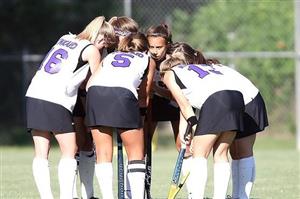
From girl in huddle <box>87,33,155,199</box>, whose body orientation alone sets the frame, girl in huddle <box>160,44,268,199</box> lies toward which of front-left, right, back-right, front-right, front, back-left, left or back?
front-right

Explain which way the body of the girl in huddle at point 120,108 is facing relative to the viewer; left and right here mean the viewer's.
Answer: facing away from the viewer and to the right of the viewer

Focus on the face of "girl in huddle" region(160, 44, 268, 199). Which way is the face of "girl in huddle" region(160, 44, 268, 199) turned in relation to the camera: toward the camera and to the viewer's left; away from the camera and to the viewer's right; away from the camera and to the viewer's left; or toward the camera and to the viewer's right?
away from the camera and to the viewer's left

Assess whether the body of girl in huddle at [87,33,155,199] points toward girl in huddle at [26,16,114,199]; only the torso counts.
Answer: no

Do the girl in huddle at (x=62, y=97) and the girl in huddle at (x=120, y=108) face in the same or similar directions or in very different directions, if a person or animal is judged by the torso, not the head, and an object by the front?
same or similar directions

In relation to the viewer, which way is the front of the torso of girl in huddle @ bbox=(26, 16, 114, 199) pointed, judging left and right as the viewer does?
facing away from the viewer and to the right of the viewer

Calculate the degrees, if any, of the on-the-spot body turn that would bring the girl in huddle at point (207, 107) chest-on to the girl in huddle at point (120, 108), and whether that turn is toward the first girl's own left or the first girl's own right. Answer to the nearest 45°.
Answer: approximately 45° to the first girl's own left

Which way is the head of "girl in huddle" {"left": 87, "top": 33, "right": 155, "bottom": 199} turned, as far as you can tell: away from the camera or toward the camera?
away from the camera

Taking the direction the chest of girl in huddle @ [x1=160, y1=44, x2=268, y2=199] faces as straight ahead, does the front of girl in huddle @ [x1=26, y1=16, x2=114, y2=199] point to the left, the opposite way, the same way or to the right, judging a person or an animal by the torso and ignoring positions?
to the right

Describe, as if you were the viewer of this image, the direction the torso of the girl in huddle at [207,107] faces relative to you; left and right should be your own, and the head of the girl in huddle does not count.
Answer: facing away from the viewer and to the left of the viewer

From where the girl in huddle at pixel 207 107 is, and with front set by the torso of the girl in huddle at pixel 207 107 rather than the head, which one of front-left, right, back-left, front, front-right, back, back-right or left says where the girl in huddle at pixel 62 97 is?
front-left
